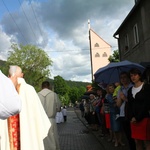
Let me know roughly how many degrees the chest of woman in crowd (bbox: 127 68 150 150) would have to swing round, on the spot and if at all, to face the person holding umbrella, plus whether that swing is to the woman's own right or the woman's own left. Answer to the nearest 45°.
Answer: approximately 135° to the woman's own right

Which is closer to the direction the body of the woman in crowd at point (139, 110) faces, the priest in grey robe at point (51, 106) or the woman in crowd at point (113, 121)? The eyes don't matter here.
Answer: the priest in grey robe

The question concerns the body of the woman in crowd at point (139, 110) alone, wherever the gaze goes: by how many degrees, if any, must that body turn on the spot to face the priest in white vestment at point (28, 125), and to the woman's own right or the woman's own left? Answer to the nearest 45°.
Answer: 0° — they already face them

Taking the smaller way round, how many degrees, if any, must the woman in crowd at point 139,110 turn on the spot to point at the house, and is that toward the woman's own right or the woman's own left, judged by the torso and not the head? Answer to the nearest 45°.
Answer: approximately 135° to the woman's own right

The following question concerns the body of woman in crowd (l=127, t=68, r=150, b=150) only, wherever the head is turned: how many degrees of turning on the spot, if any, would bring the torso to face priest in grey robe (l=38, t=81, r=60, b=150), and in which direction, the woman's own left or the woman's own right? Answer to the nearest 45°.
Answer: approximately 90° to the woman's own right

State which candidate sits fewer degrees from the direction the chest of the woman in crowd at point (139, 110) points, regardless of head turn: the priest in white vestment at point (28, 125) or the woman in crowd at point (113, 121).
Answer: the priest in white vestment

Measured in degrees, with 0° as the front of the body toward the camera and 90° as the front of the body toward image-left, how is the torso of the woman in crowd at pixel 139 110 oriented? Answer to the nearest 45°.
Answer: approximately 45°

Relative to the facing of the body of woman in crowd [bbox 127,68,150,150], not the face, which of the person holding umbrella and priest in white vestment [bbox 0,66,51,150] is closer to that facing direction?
the priest in white vestment
